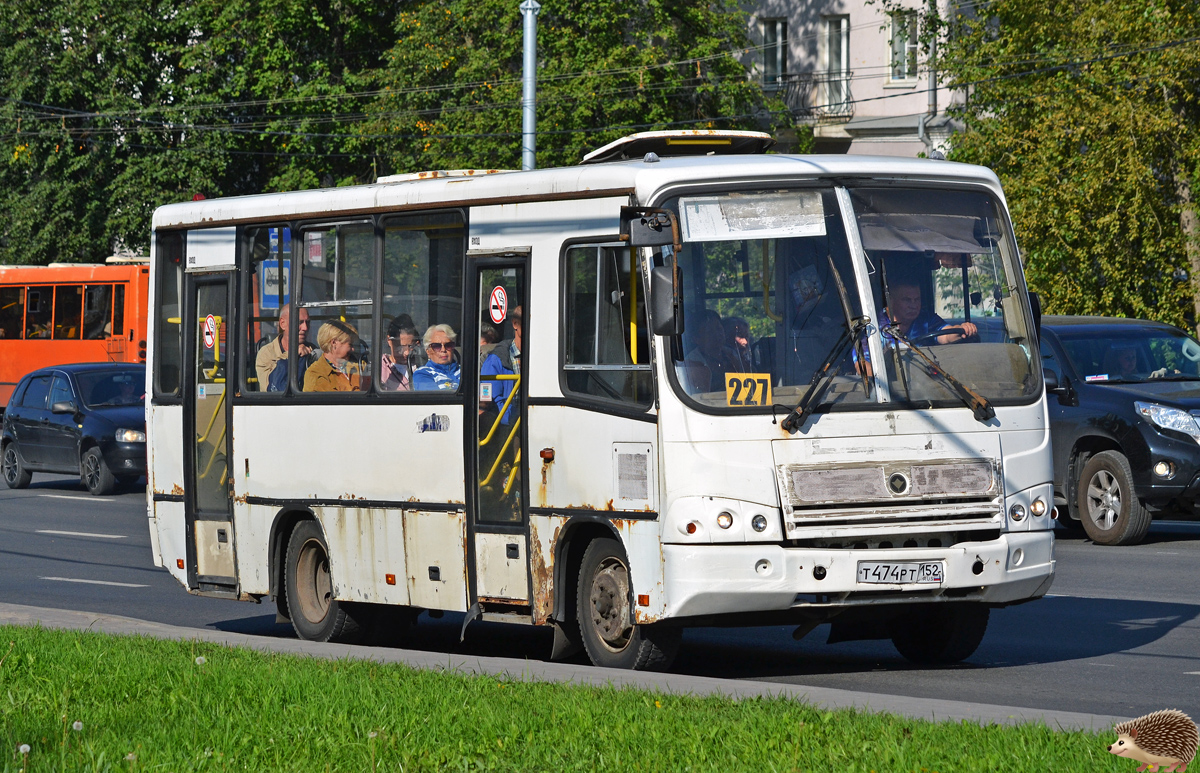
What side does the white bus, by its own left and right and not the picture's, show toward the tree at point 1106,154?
left

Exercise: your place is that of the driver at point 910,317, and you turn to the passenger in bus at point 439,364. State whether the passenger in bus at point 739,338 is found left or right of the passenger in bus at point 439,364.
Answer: left

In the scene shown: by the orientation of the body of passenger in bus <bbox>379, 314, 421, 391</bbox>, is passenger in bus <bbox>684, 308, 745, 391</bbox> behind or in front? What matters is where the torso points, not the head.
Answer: in front

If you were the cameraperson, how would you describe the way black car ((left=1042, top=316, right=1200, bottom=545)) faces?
facing the viewer and to the right of the viewer

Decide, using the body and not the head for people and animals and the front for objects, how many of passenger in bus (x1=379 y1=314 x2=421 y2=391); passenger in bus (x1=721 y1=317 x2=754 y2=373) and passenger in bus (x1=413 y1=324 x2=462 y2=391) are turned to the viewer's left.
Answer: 0

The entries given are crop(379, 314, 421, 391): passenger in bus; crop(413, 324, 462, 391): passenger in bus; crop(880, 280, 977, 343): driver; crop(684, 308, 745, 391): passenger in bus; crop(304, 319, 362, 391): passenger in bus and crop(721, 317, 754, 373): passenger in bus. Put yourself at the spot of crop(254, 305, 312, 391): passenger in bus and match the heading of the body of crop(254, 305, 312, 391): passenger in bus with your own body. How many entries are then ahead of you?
6

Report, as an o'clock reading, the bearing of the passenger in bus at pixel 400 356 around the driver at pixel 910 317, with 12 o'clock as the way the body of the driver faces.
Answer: The passenger in bus is roughly at 5 o'clock from the driver.

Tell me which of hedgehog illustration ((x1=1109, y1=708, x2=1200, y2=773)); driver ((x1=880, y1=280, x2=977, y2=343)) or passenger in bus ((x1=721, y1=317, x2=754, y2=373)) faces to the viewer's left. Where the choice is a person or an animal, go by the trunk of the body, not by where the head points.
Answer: the hedgehog illustration

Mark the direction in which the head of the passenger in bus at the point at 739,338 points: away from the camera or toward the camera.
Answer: toward the camera

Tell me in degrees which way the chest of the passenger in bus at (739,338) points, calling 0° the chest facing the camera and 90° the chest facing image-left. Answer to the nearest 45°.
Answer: approximately 315°

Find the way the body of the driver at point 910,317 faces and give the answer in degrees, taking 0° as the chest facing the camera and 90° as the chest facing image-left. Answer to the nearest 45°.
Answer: approximately 315°
